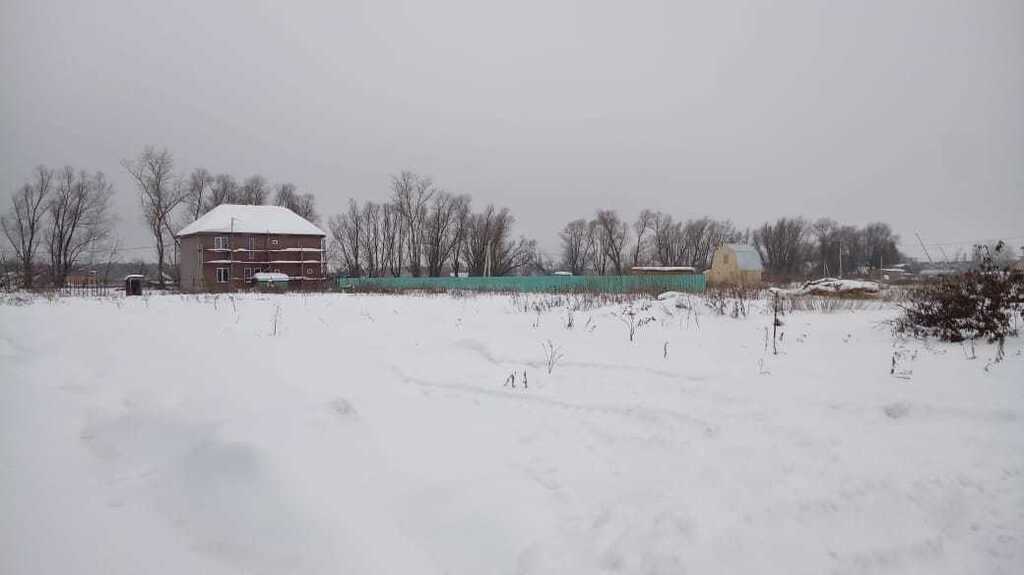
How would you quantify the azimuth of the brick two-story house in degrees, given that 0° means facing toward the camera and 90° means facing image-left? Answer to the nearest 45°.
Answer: approximately 0°

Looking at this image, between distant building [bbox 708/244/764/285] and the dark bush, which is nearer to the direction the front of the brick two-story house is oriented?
the dark bush

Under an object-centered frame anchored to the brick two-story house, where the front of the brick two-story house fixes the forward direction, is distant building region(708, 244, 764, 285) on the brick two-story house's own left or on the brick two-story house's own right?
on the brick two-story house's own left
